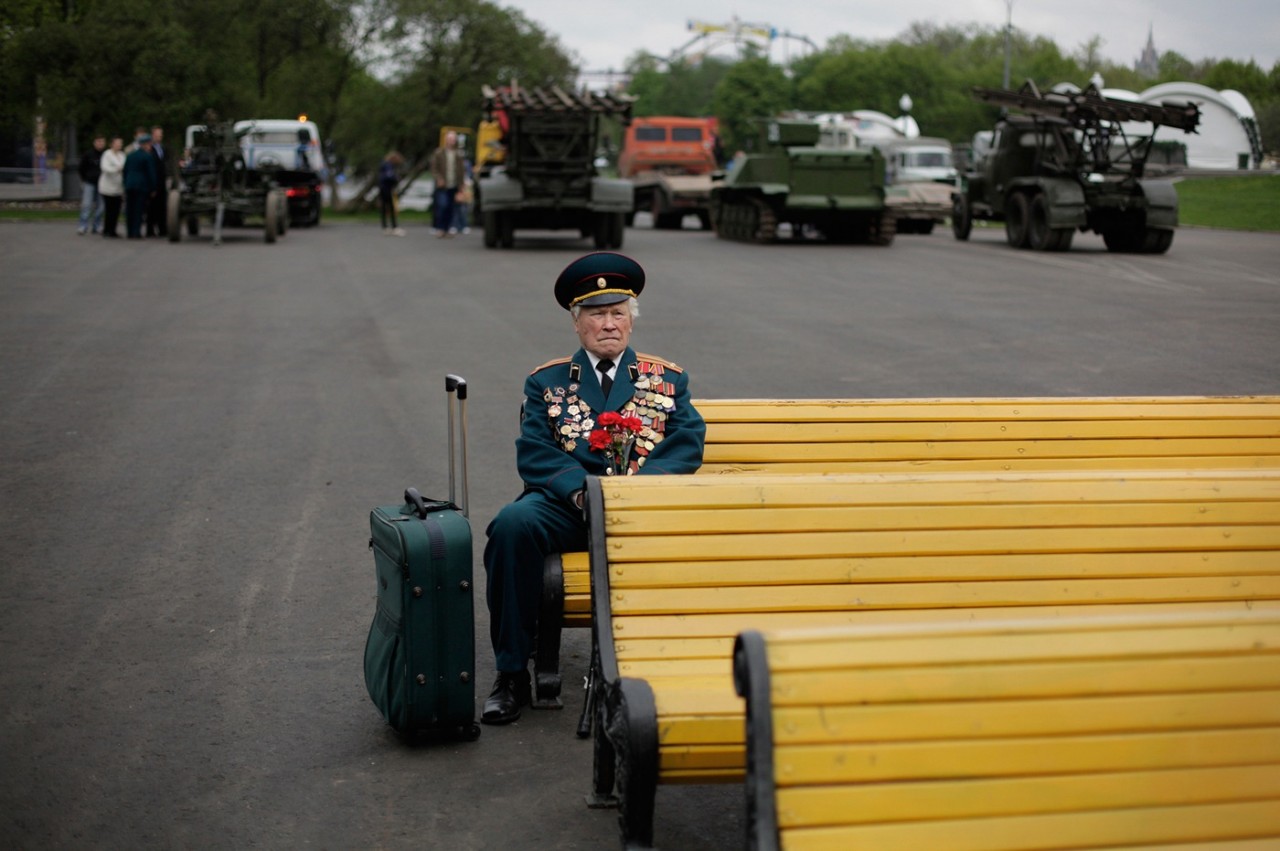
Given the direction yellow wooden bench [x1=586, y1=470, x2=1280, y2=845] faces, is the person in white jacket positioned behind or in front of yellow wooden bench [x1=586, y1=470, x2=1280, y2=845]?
behind

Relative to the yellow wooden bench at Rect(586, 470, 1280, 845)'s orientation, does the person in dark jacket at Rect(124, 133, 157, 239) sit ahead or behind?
behind

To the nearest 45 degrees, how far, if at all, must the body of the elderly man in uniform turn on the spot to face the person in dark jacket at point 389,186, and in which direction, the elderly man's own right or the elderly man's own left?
approximately 180°

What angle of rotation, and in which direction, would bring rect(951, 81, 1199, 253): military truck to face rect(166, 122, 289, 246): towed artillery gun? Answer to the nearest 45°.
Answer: approximately 45° to its left

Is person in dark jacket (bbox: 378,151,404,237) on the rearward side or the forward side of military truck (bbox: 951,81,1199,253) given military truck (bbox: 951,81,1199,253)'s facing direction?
on the forward side

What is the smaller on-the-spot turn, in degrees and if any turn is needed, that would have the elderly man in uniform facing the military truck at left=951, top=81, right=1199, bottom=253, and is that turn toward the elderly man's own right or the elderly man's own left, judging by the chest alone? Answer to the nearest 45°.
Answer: approximately 180°

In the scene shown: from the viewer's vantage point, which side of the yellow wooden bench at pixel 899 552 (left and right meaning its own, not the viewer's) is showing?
front
